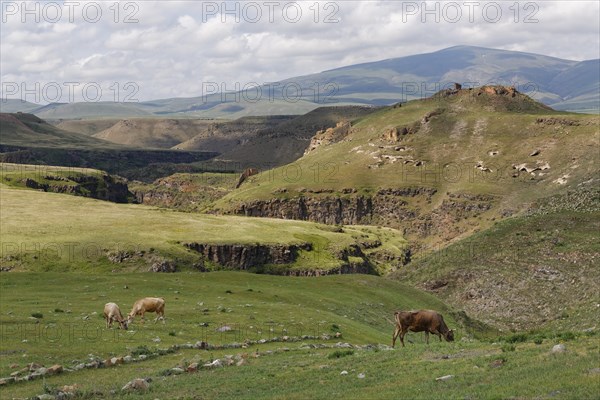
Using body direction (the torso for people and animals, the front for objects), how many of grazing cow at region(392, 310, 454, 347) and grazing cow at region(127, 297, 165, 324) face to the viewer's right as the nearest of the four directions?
1

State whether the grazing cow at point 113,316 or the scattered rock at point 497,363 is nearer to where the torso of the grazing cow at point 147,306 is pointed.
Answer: the grazing cow

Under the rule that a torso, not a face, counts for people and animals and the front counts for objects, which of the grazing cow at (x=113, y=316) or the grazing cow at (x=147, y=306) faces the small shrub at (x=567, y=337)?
the grazing cow at (x=113, y=316)

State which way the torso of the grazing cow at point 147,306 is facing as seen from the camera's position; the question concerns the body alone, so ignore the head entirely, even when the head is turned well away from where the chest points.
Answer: to the viewer's left

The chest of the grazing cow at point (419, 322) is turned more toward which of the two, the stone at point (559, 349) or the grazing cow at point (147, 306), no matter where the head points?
the stone

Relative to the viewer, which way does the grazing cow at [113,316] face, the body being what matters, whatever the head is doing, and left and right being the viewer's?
facing the viewer and to the right of the viewer

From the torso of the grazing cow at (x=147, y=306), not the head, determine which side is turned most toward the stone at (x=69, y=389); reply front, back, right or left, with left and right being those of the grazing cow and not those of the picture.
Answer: left

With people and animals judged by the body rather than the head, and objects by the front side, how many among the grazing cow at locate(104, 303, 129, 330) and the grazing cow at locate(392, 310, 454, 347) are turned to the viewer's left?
0

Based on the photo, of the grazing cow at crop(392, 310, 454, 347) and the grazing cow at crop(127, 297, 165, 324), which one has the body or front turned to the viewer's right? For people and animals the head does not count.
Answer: the grazing cow at crop(392, 310, 454, 347)

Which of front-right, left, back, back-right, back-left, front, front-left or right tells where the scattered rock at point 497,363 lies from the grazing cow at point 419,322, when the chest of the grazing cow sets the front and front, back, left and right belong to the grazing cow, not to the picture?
right

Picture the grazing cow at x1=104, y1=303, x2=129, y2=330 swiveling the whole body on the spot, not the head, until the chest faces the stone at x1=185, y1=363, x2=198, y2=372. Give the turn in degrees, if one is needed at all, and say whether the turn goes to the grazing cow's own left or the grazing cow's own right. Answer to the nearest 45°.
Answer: approximately 45° to the grazing cow's own right

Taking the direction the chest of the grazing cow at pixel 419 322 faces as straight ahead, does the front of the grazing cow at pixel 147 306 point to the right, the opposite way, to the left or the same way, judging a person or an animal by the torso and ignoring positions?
the opposite way

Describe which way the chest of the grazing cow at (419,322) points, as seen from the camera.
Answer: to the viewer's right

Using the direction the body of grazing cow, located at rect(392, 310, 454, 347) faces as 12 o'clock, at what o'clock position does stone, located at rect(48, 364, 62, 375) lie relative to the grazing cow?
The stone is roughly at 5 o'clock from the grazing cow.
